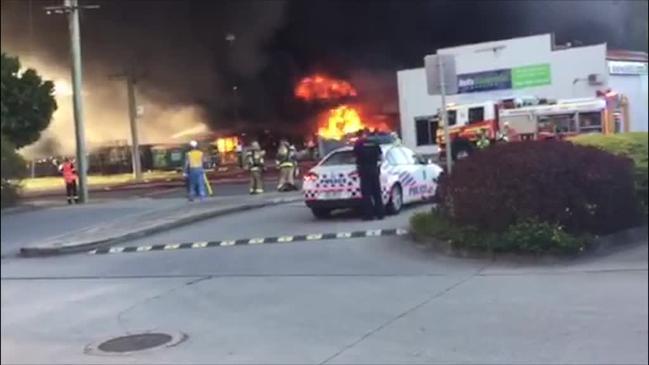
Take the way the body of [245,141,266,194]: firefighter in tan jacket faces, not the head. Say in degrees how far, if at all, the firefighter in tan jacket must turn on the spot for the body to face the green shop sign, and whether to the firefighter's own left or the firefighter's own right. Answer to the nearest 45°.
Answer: approximately 90° to the firefighter's own right

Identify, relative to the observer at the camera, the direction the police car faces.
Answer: facing away from the viewer and to the right of the viewer

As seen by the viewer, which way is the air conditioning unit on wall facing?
toward the camera

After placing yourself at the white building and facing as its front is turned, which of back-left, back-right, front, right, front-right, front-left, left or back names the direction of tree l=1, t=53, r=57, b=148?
front-right

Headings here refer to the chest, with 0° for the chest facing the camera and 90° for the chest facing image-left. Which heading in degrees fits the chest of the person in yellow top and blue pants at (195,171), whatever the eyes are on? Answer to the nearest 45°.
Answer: approximately 180°

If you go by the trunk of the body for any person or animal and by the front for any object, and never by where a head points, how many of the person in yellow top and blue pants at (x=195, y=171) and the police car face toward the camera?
0

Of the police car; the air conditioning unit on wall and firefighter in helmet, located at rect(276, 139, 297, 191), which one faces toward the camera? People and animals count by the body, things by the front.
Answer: the air conditioning unit on wall

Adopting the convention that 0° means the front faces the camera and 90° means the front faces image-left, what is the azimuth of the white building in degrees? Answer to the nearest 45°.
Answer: approximately 0°

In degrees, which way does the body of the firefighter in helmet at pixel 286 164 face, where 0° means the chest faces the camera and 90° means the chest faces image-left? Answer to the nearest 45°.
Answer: approximately 180°

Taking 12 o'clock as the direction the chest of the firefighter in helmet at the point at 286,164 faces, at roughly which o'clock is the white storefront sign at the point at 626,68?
The white storefront sign is roughly at 3 o'clock from the firefighter in helmet.

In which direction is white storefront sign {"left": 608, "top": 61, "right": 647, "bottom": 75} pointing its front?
toward the camera

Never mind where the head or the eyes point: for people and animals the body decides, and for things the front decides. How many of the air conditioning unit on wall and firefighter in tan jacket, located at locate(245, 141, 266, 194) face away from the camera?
1
